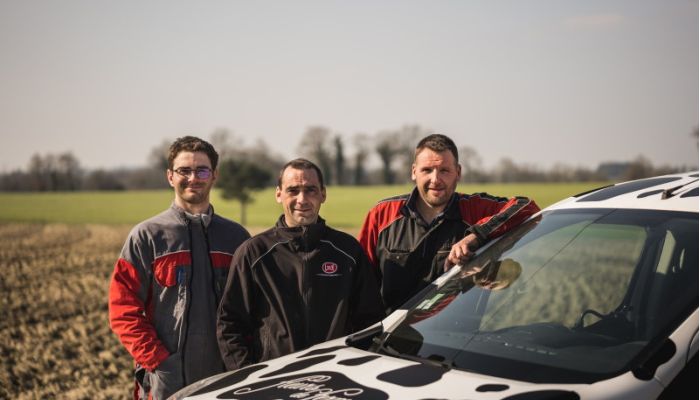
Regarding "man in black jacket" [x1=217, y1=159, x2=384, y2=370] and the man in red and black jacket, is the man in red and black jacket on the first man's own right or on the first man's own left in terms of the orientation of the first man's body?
on the first man's own left

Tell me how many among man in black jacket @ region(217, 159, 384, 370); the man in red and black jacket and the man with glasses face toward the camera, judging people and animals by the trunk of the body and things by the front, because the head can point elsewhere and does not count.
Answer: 3

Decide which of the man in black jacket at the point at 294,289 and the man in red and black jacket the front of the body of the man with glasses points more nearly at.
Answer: the man in black jacket

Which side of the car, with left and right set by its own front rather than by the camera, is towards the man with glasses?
right

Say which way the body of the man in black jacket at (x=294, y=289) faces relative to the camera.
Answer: toward the camera

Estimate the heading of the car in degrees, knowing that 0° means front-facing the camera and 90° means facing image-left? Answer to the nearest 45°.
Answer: approximately 45°

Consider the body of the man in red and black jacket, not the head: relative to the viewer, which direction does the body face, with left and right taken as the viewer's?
facing the viewer

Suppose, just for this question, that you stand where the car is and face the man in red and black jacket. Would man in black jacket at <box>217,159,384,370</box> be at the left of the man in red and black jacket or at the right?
left

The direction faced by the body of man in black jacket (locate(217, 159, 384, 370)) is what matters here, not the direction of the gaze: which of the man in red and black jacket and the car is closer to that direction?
the car

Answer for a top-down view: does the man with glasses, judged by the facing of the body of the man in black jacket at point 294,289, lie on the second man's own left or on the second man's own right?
on the second man's own right

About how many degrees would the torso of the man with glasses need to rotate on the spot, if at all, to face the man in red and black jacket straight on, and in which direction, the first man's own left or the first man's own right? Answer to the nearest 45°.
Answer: approximately 90° to the first man's own left

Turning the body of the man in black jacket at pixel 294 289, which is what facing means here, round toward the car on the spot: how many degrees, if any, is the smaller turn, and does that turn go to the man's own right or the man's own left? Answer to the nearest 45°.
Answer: approximately 45° to the man's own left

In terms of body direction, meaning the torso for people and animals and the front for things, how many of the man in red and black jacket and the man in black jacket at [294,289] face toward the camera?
2
